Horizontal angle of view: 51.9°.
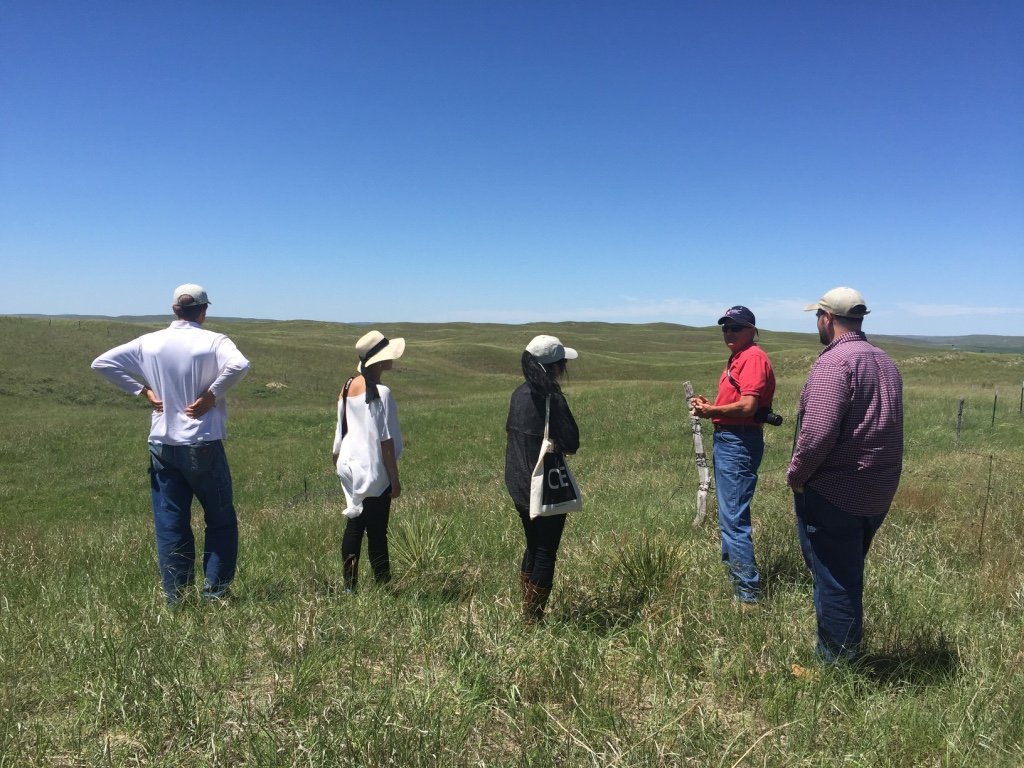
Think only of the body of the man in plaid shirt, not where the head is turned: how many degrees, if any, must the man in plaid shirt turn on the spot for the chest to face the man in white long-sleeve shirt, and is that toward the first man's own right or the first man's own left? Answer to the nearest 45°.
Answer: approximately 45° to the first man's own left

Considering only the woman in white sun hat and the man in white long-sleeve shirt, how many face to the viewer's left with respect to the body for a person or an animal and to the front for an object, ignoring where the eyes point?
0

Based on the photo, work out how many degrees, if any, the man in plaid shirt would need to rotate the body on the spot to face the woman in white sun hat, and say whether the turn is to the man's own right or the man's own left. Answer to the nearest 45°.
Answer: approximately 45° to the man's own left

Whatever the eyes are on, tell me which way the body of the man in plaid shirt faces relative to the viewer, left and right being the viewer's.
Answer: facing away from the viewer and to the left of the viewer

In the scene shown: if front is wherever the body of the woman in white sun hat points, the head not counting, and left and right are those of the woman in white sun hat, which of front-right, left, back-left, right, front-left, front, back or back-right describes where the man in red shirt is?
front-right

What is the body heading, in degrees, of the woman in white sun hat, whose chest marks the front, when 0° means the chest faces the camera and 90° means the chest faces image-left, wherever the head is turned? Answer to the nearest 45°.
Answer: approximately 225°

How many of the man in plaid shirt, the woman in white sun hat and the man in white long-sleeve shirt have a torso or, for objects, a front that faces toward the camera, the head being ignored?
0

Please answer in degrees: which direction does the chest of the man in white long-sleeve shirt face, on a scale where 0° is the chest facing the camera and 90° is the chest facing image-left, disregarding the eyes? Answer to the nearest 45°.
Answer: approximately 180°
